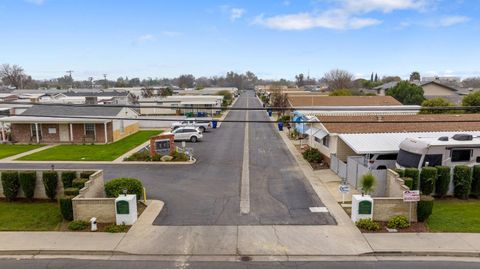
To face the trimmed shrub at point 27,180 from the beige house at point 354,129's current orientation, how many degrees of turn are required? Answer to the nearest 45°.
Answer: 0° — it already faces it

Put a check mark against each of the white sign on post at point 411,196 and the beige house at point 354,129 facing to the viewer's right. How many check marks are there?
0

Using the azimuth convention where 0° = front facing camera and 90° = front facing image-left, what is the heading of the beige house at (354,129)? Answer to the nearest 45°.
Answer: approximately 45°

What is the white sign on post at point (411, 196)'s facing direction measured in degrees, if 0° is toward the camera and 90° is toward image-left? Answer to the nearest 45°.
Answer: approximately 0°

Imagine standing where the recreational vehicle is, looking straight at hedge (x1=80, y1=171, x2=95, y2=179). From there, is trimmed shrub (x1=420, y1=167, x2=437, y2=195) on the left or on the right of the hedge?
left

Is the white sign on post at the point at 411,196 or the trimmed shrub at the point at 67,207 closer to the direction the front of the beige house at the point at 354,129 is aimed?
the trimmed shrub

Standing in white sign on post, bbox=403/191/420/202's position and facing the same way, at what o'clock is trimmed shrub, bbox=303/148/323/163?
The trimmed shrub is roughly at 5 o'clock from the white sign on post.

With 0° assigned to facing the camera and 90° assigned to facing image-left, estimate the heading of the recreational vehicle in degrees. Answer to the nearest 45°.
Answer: approximately 45°

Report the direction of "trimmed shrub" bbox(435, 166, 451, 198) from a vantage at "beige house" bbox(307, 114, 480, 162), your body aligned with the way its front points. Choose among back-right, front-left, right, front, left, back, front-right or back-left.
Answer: left

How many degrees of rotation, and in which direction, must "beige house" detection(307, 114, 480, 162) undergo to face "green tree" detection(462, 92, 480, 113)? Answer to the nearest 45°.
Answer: approximately 180°

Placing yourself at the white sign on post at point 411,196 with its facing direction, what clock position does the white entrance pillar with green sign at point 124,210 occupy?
The white entrance pillar with green sign is roughly at 2 o'clock from the white sign on post.

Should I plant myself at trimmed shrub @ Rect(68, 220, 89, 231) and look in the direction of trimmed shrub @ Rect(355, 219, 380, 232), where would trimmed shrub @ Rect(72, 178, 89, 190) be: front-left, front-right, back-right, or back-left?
back-left

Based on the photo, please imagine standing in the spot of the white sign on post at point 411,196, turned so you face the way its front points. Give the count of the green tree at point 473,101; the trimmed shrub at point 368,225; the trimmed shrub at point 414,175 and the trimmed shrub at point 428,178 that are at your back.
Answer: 3
